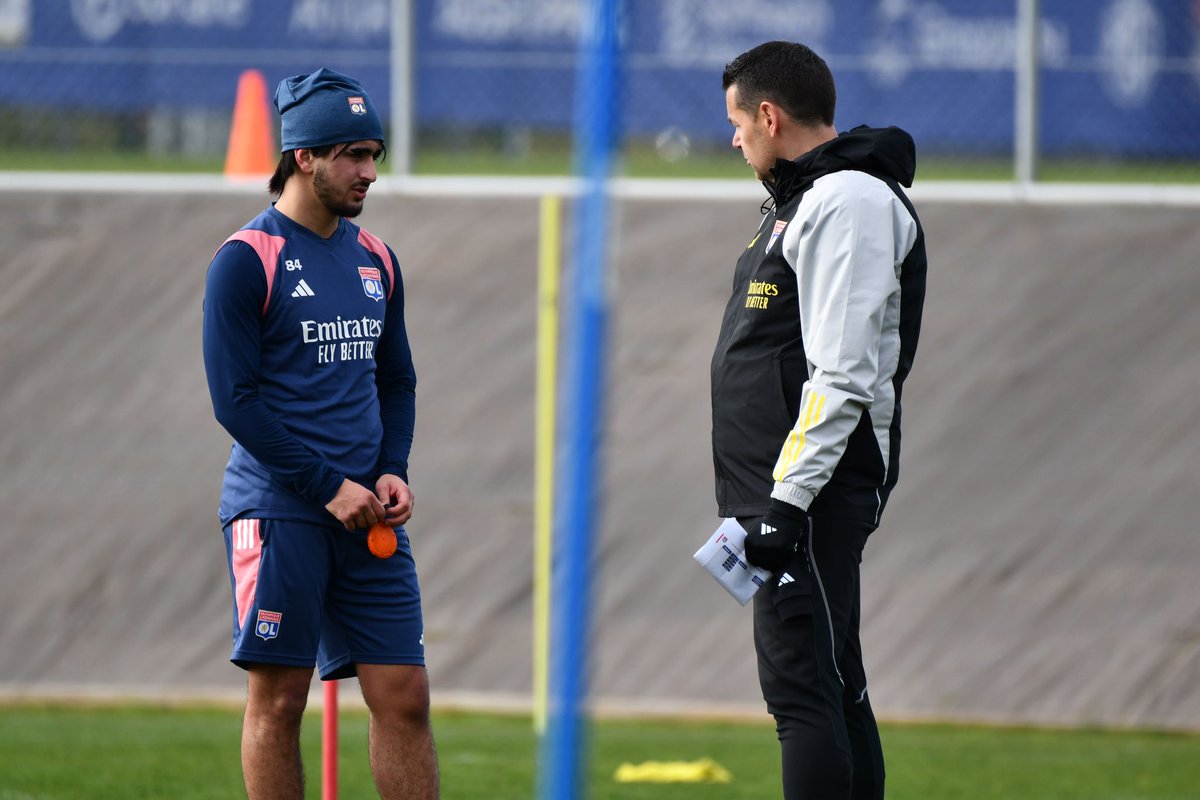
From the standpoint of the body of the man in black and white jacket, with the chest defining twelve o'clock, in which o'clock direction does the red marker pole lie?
The red marker pole is roughly at 12 o'clock from the man in black and white jacket.

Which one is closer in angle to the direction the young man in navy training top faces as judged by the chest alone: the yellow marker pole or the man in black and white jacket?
the man in black and white jacket

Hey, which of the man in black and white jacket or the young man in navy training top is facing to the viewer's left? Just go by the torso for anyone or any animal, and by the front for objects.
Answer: the man in black and white jacket

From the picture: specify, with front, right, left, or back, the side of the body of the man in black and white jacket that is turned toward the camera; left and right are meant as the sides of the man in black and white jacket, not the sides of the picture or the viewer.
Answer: left

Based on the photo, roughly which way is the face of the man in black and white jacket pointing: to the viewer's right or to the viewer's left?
to the viewer's left

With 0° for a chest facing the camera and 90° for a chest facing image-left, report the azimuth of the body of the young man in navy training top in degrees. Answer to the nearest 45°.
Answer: approximately 315°

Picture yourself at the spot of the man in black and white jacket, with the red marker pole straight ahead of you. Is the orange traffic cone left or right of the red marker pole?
right

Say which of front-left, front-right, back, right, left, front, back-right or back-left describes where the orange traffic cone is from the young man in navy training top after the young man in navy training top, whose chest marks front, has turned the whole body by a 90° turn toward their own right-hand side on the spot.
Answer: back-right

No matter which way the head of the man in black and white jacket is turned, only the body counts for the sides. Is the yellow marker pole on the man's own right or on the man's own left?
on the man's own right

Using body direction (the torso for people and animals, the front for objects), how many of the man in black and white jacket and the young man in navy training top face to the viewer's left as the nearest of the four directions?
1

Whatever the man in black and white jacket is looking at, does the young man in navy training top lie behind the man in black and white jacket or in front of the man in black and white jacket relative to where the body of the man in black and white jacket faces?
in front
